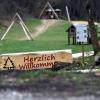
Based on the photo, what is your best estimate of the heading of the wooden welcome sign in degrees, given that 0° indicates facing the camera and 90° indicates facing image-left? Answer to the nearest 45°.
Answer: approximately 0°
